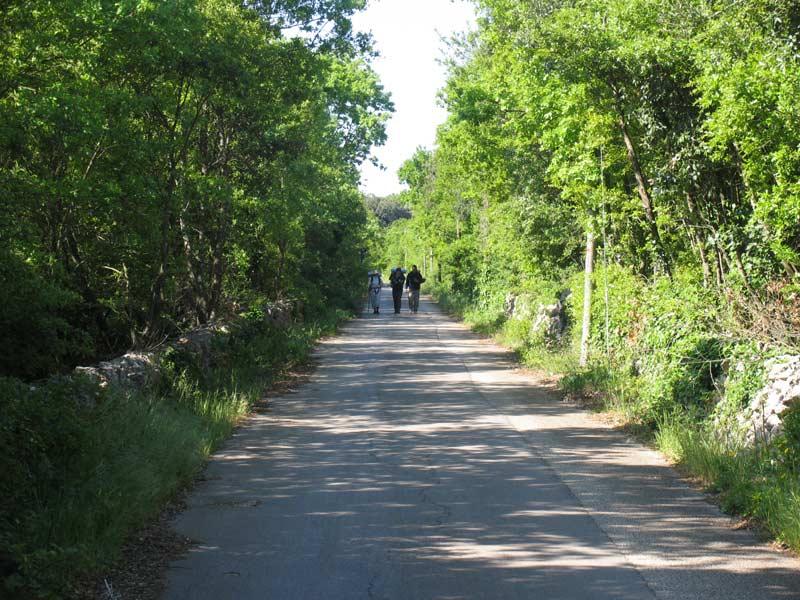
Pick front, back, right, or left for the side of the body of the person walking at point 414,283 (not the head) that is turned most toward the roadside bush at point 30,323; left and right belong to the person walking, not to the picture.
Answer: back

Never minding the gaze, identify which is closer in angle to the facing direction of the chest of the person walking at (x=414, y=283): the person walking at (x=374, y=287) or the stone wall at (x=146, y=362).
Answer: the person walking

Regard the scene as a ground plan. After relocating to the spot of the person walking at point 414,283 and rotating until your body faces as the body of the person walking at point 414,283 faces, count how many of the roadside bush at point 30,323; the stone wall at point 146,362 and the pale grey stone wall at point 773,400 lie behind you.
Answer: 3

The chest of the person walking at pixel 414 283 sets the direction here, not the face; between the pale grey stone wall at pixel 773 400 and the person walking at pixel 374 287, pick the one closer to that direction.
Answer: the person walking

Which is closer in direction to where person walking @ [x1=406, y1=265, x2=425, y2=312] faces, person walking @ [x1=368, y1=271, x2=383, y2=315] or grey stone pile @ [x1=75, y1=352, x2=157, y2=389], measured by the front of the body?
the person walking

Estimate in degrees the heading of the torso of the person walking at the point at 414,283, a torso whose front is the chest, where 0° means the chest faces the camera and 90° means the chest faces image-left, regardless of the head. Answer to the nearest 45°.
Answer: approximately 180°

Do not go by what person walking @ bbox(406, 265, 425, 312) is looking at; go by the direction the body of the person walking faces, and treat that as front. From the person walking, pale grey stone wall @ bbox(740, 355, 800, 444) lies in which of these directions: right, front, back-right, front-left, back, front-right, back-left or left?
back

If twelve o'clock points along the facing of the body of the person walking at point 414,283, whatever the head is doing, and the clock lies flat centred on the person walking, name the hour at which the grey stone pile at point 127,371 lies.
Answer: The grey stone pile is roughly at 6 o'clock from the person walking.

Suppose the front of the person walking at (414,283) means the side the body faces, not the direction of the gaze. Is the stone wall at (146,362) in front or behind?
behind

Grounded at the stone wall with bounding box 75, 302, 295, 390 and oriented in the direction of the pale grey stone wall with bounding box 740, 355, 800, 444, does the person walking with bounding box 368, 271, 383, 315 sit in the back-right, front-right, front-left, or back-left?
back-left
